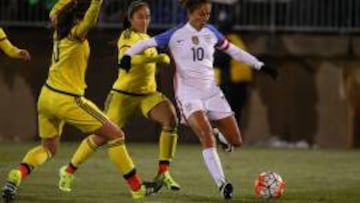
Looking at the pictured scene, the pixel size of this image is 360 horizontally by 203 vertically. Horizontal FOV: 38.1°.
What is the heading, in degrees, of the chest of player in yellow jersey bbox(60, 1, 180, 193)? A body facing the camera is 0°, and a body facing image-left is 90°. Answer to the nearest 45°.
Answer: approximately 315°

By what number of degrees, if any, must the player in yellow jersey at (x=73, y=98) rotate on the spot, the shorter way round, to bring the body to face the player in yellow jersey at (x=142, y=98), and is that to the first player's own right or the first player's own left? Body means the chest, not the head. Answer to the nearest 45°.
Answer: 0° — they already face them

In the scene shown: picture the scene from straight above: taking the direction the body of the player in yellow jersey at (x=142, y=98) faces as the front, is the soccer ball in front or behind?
in front

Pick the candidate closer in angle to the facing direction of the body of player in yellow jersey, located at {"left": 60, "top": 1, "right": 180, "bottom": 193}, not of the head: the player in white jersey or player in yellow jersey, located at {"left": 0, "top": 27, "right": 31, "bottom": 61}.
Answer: the player in white jersey

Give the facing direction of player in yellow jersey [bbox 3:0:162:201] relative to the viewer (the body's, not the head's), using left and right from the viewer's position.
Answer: facing away from the viewer and to the right of the viewer

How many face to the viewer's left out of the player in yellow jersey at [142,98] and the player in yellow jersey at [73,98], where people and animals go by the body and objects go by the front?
0

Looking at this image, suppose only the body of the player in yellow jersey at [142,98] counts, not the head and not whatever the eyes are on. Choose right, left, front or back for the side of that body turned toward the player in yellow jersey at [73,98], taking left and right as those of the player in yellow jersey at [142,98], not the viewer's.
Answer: right

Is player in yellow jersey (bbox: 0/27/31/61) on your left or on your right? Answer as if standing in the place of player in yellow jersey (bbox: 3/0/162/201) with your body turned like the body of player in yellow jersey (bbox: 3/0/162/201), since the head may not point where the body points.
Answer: on your left

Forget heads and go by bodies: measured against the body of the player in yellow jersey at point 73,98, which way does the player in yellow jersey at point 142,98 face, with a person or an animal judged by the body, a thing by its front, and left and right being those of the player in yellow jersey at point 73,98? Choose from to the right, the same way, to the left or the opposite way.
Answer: to the right

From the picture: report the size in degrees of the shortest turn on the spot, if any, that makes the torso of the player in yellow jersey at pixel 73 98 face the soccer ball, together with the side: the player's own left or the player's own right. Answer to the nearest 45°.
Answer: approximately 45° to the player's own right

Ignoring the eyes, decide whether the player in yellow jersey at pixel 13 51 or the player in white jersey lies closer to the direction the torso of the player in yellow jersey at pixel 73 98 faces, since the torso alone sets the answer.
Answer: the player in white jersey

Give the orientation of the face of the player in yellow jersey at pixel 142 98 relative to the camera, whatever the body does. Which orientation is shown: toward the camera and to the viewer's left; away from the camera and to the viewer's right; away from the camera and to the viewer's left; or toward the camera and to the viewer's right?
toward the camera and to the viewer's right
